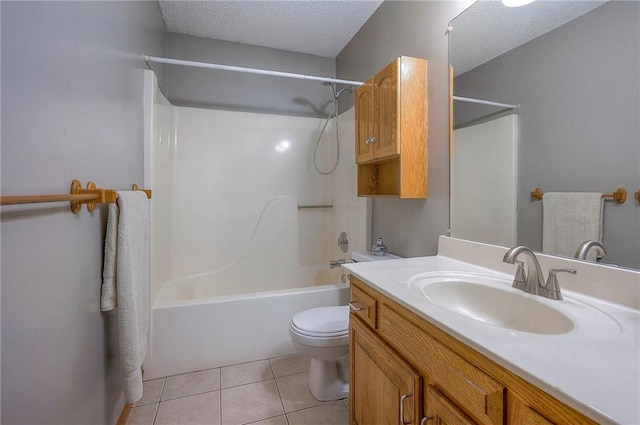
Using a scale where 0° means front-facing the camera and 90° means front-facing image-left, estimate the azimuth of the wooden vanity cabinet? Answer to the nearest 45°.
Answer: approximately 45°

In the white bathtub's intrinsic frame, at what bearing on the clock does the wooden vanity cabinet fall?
The wooden vanity cabinet is roughly at 11 o'clock from the white bathtub.

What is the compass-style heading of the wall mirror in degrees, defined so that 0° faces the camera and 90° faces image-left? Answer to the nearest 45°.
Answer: approximately 45°

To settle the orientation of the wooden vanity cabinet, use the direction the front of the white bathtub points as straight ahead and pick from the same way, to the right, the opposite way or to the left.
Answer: to the right

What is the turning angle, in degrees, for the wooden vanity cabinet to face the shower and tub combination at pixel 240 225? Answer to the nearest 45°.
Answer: approximately 90° to its right

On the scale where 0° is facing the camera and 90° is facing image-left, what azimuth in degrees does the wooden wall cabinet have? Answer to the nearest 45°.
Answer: approximately 45°

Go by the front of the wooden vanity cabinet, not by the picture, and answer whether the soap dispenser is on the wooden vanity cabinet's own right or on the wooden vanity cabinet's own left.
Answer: on the wooden vanity cabinet's own right

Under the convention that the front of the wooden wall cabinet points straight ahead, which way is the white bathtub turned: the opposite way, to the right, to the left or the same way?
to the left
